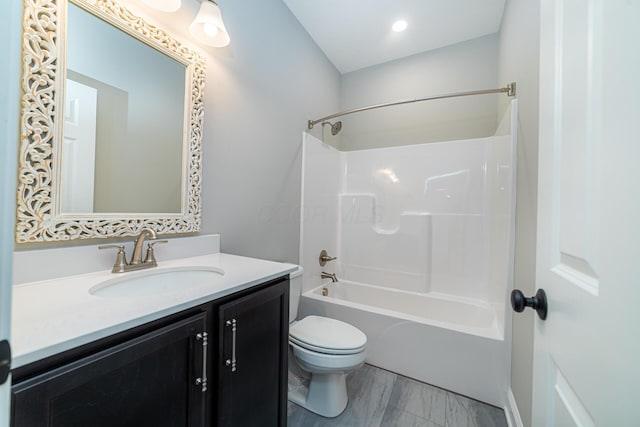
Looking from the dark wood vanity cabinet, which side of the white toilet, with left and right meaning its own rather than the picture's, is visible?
right

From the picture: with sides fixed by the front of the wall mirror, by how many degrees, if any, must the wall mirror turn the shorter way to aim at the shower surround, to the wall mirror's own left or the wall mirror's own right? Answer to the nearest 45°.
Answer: approximately 45° to the wall mirror's own left

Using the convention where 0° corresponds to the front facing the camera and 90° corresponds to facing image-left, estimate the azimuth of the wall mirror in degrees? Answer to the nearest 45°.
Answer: approximately 315°

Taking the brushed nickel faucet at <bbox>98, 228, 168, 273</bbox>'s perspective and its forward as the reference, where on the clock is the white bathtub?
The white bathtub is roughly at 11 o'clock from the brushed nickel faucet.

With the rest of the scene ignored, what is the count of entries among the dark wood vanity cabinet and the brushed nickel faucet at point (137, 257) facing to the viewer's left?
0

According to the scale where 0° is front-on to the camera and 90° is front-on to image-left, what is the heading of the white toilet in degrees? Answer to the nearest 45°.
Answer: approximately 315°

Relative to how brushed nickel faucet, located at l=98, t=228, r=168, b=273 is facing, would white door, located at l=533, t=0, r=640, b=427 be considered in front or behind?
in front

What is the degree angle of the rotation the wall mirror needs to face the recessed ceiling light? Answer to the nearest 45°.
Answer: approximately 45° to its left
